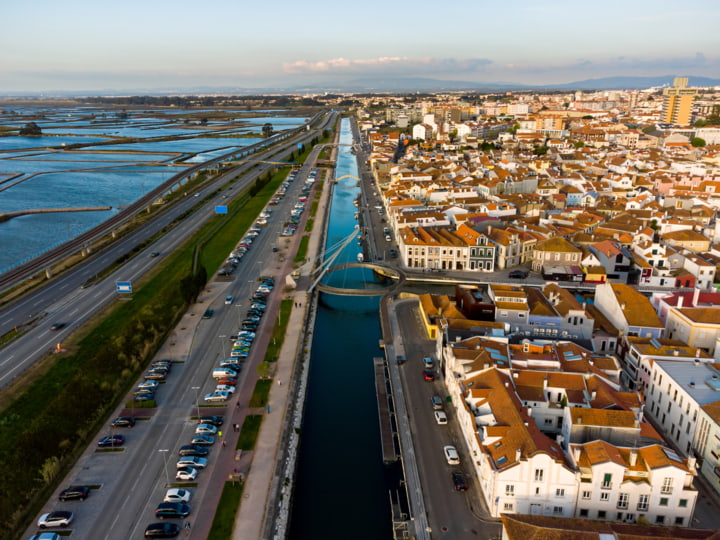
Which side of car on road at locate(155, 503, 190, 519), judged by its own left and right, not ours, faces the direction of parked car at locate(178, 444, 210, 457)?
left

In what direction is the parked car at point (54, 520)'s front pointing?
to the viewer's left

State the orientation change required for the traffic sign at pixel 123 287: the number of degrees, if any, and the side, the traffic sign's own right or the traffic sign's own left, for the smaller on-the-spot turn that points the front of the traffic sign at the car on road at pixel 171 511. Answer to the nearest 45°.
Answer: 0° — it already faces it

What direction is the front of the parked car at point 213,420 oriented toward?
to the viewer's right

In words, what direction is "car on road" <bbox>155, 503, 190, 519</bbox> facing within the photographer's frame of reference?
facing to the right of the viewer

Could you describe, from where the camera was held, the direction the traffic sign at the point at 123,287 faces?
facing the viewer

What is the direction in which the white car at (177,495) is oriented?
to the viewer's right

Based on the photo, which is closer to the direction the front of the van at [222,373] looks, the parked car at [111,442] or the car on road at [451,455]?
the car on road

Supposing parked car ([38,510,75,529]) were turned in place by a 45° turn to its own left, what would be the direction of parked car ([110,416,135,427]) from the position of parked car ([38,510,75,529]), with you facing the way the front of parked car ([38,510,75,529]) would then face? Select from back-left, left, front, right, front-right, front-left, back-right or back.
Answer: back

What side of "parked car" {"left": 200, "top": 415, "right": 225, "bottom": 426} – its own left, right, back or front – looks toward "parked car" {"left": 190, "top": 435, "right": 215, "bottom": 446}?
right

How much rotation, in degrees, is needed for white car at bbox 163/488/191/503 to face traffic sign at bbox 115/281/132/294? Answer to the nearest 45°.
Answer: approximately 90° to its left

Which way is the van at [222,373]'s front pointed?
to the viewer's right

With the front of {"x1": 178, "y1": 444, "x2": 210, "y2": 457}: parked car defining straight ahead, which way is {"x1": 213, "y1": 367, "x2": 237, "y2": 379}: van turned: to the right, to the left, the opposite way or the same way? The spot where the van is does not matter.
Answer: the same way

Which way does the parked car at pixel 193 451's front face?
to the viewer's right

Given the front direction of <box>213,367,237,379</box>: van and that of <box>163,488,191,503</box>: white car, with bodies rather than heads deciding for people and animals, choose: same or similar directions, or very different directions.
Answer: same or similar directions
